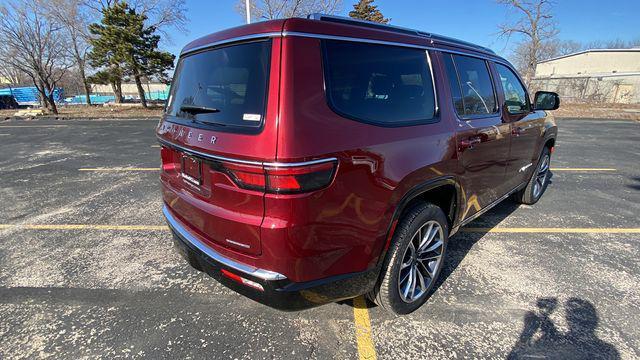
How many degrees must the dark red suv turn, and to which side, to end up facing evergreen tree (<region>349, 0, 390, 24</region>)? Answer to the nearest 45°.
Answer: approximately 45° to its left

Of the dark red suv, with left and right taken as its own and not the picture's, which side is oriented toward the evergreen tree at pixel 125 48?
left

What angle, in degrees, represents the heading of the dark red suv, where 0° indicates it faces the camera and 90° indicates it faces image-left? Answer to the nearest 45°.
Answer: approximately 225°
